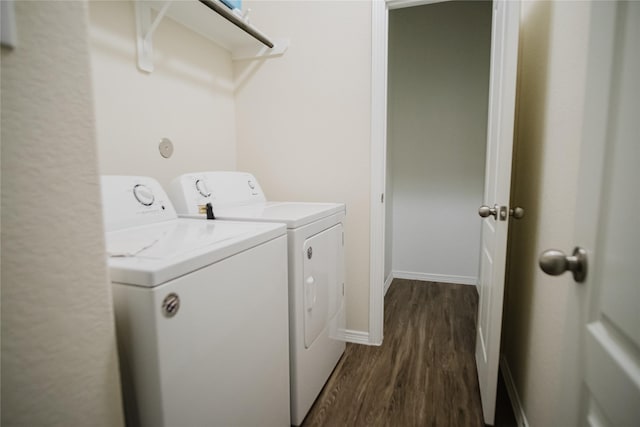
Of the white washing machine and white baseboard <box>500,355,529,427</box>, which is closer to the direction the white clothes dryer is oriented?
the white baseboard

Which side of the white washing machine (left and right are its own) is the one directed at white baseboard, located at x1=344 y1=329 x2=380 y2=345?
left

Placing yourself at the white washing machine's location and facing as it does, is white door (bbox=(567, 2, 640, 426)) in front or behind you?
in front

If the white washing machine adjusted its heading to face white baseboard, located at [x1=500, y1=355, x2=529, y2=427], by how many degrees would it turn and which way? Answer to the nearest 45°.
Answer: approximately 45° to its left

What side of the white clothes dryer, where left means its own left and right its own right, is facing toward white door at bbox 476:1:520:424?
front

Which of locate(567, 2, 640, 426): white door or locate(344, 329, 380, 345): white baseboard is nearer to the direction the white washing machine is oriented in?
the white door

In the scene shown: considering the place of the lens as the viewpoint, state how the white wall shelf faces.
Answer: facing the viewer and to the right of the viewer

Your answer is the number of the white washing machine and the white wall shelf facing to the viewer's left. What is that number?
0
